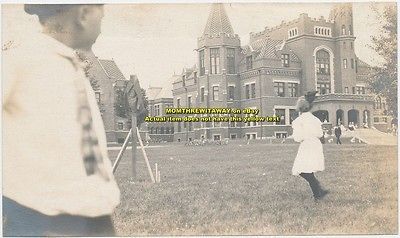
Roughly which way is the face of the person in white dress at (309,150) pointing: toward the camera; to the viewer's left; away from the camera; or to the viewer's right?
away from the camera

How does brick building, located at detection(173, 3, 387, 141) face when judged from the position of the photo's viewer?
facing the viewer and to the right of the viewer

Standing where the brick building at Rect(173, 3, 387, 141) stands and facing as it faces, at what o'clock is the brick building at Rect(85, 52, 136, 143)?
the brick building at Rect(85, 52, 136, 143) is roughly at 4 o'clock from the brick building at Rect(173, 3, 387, 141).

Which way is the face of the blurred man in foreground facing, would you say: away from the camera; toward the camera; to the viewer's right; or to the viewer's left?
to the viewer's right

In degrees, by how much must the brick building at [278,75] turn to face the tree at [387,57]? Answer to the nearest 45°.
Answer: approximately 45° to its left

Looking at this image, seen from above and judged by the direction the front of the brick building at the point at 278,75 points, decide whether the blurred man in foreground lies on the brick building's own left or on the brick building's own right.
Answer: on the brick building's own right

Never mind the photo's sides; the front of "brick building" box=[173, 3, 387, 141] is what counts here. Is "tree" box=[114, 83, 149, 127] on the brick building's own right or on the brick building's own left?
on the brick building's own right
